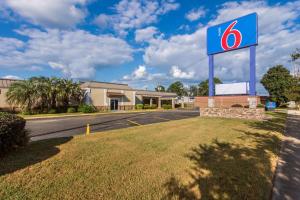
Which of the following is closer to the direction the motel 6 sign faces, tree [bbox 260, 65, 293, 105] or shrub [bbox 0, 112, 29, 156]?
the shrub

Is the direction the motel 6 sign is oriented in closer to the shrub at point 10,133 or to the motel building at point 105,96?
the shrub

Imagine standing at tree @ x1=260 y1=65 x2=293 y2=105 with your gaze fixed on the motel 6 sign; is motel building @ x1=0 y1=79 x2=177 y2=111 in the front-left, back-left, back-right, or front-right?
front-right

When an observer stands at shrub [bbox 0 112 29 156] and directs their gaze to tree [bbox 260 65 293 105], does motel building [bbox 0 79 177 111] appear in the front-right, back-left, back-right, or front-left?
front-left

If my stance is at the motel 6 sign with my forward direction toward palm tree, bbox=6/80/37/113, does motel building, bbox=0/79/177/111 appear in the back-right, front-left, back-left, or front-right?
front-right

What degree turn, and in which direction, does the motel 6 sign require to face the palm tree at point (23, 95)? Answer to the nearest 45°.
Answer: approximately 45° to its right

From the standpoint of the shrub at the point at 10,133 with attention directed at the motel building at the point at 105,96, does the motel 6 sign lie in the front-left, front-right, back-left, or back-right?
front-right

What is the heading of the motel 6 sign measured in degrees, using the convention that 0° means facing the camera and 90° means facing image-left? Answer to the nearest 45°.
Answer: approximately 45°

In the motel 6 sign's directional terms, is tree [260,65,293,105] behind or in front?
behind

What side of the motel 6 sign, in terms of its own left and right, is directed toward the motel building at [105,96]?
right

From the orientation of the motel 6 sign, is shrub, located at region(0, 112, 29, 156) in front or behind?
in front
